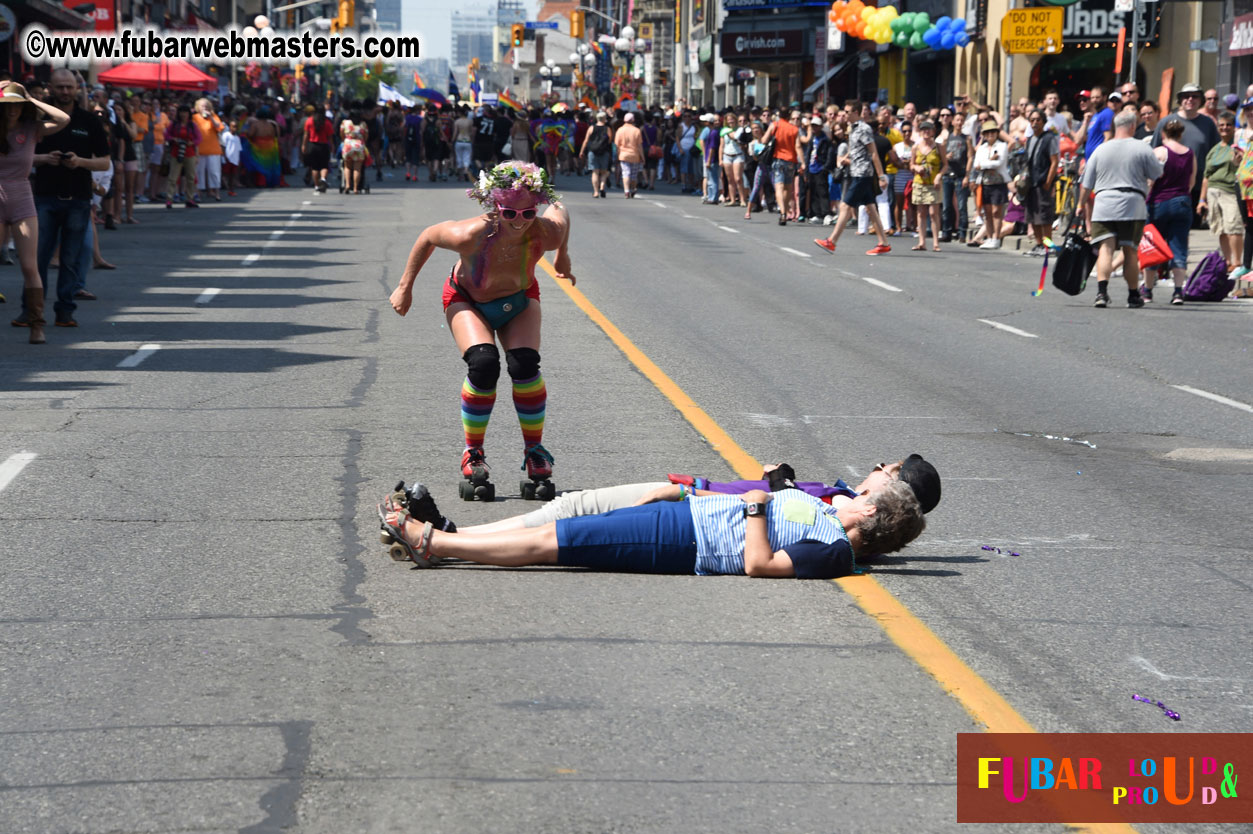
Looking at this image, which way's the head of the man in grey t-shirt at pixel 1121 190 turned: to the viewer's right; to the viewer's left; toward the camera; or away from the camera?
away from the camera

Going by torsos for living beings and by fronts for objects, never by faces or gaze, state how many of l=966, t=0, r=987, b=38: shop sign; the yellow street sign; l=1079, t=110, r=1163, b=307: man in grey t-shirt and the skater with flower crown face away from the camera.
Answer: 1

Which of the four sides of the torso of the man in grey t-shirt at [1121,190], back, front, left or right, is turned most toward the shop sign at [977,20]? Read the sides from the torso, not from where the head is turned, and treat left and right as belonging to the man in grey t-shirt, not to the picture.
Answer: front

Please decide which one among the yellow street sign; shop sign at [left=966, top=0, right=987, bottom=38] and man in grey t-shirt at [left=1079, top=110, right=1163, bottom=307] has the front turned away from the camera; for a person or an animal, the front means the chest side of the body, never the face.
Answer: the man in grey t-shirt

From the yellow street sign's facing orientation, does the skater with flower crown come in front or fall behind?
in front

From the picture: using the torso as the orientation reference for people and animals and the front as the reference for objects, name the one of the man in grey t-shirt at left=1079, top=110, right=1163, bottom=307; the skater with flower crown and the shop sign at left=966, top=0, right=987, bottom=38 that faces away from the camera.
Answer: the man in grey t-shirt

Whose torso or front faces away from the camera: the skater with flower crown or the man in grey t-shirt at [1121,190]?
the man in grey t-shirt

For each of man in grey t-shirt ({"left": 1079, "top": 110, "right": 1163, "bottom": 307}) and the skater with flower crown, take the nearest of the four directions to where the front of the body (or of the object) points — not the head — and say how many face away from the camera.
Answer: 1

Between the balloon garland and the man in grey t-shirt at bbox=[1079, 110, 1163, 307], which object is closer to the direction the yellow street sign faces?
the man in grey t-shirt

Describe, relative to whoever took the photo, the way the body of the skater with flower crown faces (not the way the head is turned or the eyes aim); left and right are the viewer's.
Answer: facing the viewer

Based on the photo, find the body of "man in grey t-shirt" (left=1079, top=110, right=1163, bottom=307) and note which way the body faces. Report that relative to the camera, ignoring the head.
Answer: away from the camera

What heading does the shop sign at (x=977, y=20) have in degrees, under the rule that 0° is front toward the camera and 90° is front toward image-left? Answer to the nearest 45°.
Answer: approximately 0°

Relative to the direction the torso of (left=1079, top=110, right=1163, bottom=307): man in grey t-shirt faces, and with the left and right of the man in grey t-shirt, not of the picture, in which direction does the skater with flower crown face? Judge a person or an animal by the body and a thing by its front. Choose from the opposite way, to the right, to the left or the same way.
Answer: the opposite way
